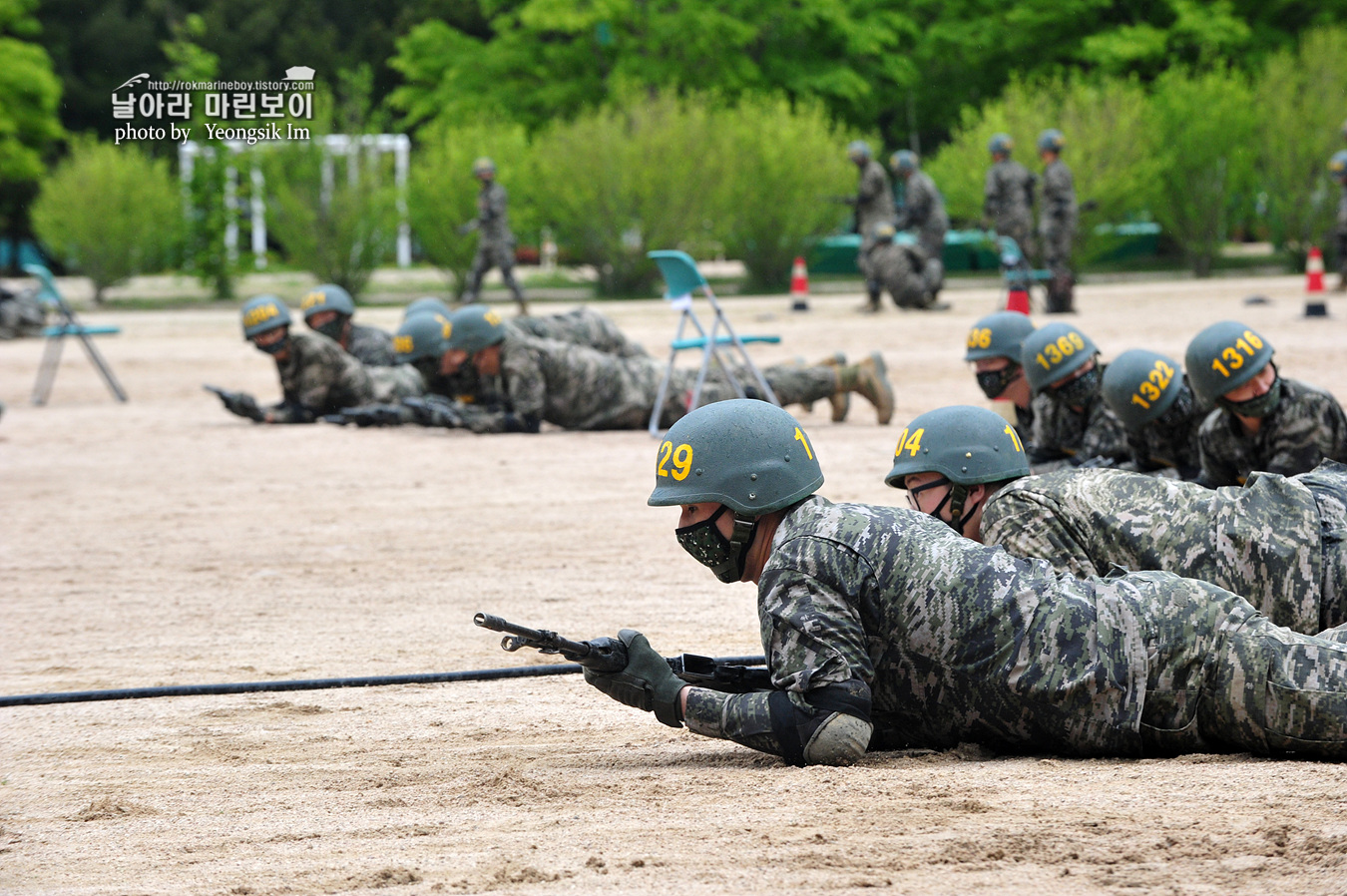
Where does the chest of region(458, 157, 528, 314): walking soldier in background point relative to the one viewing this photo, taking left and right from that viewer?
facing the viewer and to the left of the viewer

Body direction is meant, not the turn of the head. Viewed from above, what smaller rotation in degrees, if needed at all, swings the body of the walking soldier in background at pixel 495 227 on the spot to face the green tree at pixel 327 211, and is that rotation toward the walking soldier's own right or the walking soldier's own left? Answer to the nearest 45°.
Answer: approximately 90° to the walking soldier's own right

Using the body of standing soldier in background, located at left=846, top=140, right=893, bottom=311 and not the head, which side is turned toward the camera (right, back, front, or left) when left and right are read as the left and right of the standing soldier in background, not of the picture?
left

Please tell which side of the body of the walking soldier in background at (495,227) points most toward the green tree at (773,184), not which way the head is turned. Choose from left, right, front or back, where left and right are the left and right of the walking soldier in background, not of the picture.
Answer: back

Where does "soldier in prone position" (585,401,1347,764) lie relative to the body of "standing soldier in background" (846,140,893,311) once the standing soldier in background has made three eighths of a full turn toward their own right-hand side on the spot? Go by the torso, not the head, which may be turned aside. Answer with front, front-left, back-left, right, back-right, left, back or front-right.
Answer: back-right

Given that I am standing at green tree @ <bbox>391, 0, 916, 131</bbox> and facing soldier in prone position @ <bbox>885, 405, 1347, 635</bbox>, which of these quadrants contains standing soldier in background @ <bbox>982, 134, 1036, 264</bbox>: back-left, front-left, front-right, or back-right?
front-left

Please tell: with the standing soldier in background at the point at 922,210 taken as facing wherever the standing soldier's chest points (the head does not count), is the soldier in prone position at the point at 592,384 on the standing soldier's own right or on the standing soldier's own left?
on the standing soldier's own left

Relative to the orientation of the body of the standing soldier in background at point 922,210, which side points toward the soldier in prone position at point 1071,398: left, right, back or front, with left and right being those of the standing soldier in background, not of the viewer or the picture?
left

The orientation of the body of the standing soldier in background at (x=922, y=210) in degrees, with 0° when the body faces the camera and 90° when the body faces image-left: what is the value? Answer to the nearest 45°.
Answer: approximately 90°

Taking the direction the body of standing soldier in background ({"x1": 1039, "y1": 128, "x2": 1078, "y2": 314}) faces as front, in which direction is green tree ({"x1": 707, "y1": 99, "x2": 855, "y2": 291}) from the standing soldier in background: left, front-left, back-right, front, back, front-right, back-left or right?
front-right

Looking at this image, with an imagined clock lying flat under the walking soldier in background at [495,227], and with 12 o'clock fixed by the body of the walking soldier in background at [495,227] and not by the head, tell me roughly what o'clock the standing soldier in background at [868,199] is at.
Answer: the standing soldier in background at [868,199] is roughly at 8 o'clock from the walking soldier in background at [495,227].

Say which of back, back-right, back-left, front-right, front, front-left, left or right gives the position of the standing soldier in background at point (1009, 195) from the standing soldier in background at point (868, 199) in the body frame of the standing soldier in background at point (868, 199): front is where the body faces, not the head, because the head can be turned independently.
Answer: back-left
